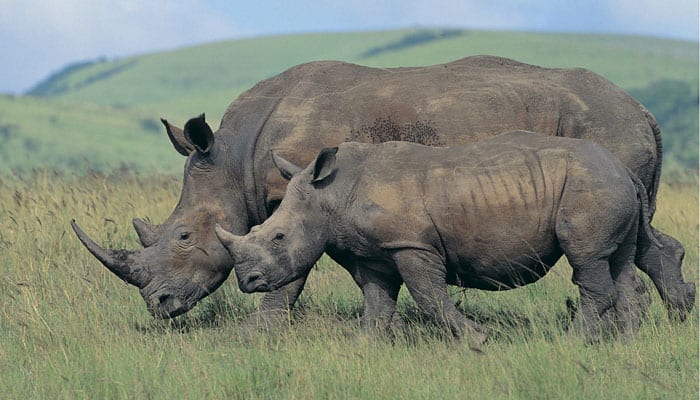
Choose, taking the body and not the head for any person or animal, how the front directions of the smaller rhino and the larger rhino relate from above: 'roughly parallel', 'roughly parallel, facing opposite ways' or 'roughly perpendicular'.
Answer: roughly parallel

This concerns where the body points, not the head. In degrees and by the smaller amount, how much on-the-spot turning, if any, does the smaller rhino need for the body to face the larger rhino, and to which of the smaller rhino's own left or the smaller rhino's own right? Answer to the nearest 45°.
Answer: approximately 45° to the smaller rhino's own right

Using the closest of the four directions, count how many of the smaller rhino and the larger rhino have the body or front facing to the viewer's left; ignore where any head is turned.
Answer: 2

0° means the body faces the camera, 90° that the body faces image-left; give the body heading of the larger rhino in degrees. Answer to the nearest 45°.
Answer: approximately 90°

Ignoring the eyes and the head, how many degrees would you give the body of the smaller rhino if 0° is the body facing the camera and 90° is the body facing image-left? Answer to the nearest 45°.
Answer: approximately 90°

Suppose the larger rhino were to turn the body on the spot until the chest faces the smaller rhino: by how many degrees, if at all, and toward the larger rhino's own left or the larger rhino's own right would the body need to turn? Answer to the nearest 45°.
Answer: approximately 135° to the larger rhino's own left
